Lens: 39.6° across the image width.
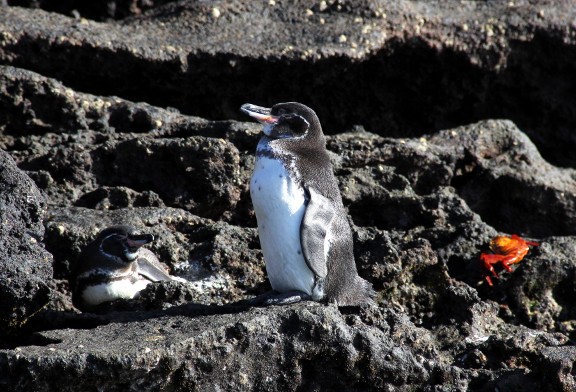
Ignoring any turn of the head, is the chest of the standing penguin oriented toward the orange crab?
no

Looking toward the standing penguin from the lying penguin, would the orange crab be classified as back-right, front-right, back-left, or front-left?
front-left

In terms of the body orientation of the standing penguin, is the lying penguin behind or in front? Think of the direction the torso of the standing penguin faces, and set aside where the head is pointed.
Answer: in front

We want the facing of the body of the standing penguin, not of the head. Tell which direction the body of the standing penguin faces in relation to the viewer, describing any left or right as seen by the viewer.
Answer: facing to the left of the viewer

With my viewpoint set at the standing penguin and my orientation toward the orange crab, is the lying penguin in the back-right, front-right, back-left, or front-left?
back-left

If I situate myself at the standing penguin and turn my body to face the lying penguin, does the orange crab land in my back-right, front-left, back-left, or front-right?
back-right
